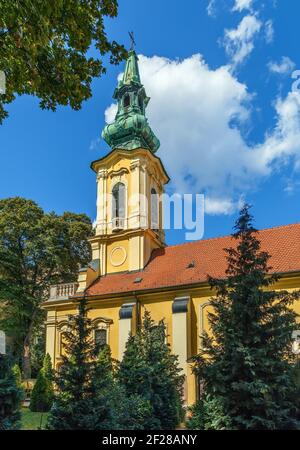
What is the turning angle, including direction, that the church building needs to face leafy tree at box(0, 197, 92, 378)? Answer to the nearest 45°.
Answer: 0° — it already faces it

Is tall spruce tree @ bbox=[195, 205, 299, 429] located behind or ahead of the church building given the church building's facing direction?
behind

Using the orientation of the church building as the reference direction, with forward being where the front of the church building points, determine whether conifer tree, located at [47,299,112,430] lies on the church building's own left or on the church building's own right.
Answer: on the church building's own left

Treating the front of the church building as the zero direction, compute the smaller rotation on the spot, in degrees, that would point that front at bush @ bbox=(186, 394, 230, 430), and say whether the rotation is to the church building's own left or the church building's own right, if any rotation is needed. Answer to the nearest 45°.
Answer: approximately 135° to the church building's own left
